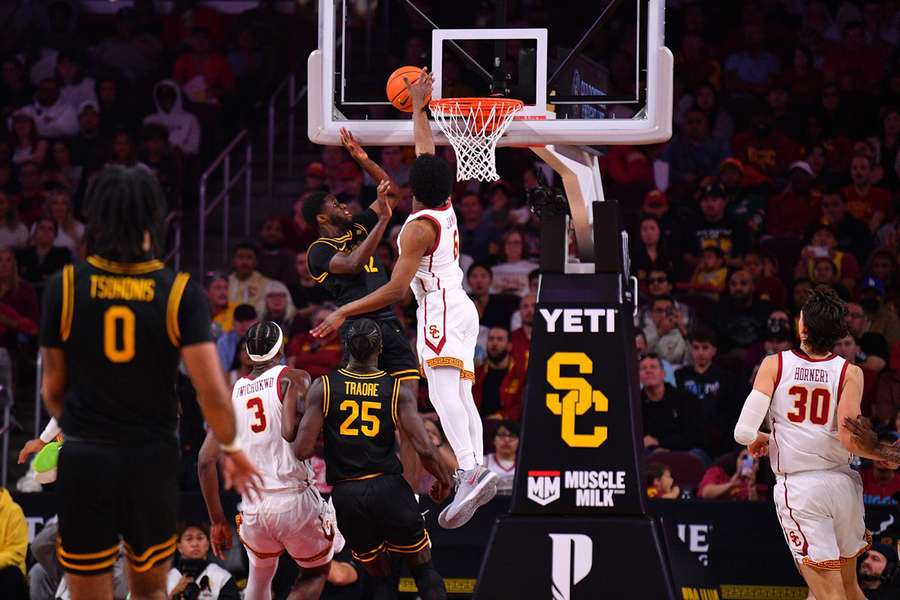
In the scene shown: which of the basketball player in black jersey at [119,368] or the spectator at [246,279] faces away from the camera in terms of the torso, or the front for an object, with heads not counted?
the basketball player in black jersey

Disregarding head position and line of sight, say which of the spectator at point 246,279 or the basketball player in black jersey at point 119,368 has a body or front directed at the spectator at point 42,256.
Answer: the basketball player in black jersey

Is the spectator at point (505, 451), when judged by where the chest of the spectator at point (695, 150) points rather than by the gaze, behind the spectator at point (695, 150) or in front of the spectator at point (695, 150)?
in front

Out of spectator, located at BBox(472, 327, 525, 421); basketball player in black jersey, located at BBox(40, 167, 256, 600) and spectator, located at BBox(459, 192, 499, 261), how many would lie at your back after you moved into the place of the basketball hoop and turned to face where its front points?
2

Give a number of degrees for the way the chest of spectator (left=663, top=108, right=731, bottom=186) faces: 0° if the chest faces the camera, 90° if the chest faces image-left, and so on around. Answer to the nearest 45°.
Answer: approximately 0°

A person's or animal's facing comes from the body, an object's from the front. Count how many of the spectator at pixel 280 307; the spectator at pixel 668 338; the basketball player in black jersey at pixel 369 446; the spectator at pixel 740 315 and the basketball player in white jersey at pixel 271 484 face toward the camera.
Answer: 3

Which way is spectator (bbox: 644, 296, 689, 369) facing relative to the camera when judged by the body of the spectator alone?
toward the camera

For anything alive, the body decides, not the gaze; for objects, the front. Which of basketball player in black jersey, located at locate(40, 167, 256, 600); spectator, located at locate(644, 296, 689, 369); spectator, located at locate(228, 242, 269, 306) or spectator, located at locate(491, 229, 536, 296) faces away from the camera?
the basketball player in black jersey

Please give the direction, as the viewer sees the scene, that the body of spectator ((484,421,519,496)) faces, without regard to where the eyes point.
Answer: toward the camera

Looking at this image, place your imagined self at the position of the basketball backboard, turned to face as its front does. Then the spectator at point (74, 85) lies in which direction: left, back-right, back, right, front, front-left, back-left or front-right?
back-right
